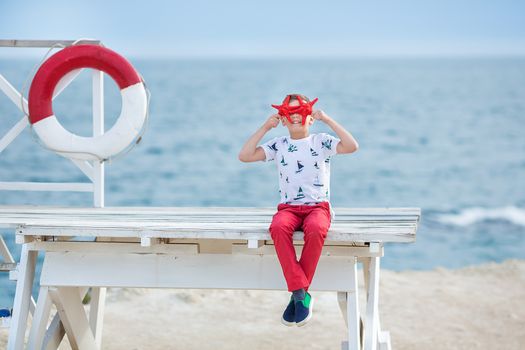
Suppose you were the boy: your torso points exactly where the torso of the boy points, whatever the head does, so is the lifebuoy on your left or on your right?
on your right

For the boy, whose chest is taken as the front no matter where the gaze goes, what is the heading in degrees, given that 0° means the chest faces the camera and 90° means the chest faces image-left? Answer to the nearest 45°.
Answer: approximately 0°
